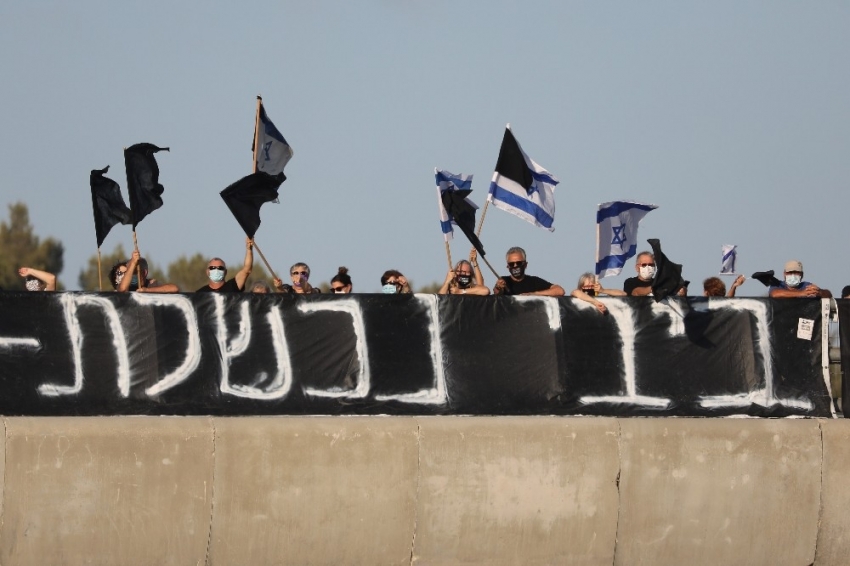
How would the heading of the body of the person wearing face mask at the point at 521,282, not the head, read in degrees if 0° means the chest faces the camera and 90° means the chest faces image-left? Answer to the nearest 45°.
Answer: approximately 0°

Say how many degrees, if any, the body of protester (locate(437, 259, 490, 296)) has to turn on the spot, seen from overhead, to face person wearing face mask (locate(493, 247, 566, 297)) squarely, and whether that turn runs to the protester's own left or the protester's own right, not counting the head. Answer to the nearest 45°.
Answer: approximately 90° to the protester's own left

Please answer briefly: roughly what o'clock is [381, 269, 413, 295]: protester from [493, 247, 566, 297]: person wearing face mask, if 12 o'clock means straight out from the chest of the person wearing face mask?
The protester is roughly at 3 o'clock from the person wearing face mask.

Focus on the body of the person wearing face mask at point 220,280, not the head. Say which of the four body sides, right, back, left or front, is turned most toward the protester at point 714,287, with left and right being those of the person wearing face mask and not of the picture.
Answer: left

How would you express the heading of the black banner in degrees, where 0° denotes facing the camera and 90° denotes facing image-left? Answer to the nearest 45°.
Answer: approximately 0°

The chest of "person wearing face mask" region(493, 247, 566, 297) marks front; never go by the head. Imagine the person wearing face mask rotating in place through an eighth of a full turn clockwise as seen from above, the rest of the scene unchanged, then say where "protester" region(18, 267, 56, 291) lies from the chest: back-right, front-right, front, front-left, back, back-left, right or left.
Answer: front-right
